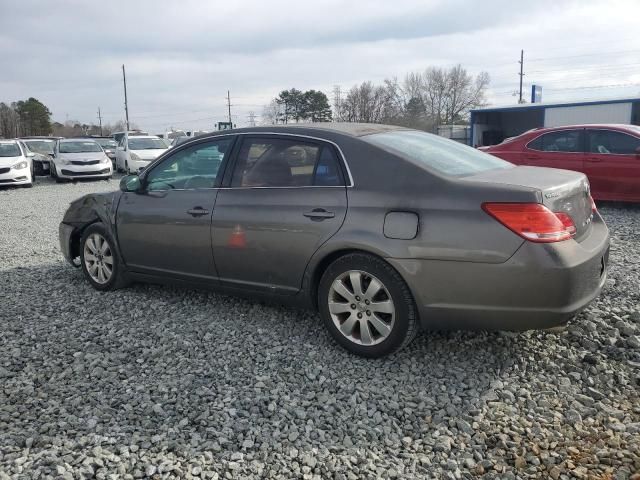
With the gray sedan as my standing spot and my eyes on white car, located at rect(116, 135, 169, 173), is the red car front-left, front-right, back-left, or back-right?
front-right

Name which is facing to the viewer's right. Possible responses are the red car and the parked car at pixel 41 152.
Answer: the red car

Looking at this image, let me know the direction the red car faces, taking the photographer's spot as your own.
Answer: facing to the right of the viewer

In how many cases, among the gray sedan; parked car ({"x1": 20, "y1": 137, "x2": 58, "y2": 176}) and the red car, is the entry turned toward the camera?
1

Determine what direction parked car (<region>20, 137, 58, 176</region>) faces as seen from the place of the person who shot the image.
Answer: facing the viewer

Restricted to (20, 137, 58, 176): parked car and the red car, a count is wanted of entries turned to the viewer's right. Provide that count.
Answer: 1

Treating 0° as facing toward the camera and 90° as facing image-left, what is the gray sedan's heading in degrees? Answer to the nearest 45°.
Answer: approximately 135°

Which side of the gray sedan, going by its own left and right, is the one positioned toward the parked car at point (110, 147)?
front

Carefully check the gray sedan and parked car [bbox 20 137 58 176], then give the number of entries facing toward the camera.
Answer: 1

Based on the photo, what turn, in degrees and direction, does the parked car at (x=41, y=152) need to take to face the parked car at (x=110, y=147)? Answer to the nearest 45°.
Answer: approximately 135° to its left
